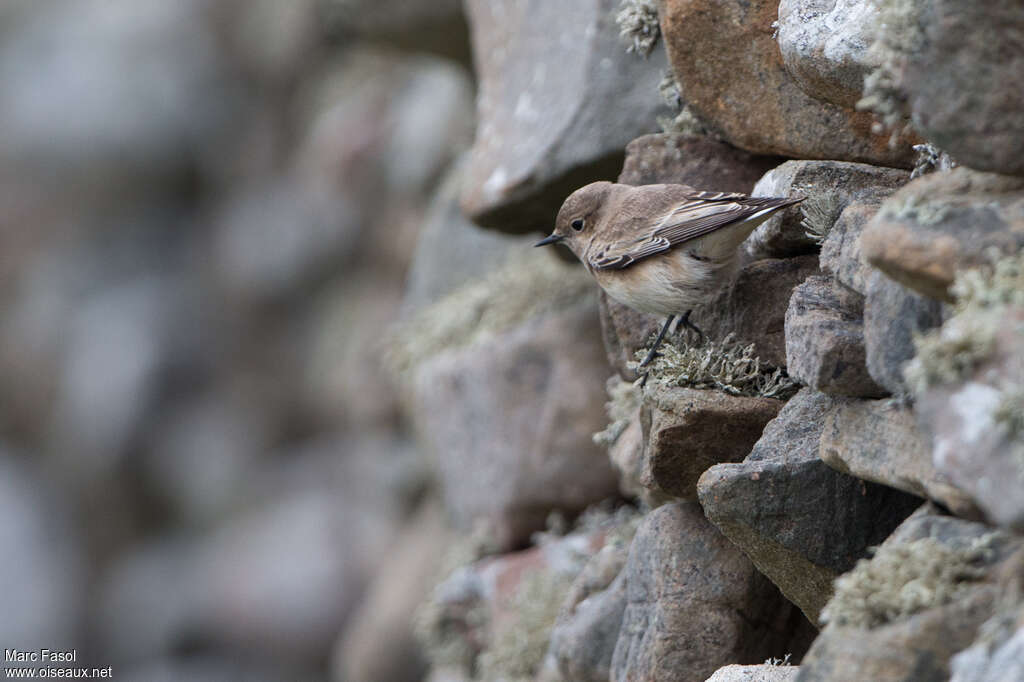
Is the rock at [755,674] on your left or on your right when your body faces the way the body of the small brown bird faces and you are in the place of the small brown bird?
on your left

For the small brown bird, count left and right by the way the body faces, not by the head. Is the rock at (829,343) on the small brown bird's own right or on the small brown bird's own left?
on the small brown bird's own left

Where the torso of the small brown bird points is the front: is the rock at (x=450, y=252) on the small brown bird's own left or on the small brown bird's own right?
on the small brown bird's own right

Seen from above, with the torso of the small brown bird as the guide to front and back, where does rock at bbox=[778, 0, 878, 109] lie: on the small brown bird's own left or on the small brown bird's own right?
on the small brown bird's own left

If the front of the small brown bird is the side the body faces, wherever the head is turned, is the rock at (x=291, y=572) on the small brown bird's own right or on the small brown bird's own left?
on the small brown bird's own right

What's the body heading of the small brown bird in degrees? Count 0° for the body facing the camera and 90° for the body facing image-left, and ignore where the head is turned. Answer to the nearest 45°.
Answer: approximately 90°

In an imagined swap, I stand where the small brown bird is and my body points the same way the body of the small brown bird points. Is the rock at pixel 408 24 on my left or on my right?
on my right

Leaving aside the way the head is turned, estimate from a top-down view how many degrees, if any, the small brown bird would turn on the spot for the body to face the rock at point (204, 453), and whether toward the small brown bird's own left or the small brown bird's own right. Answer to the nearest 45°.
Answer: approximately 45° to the small brown bird's own right
